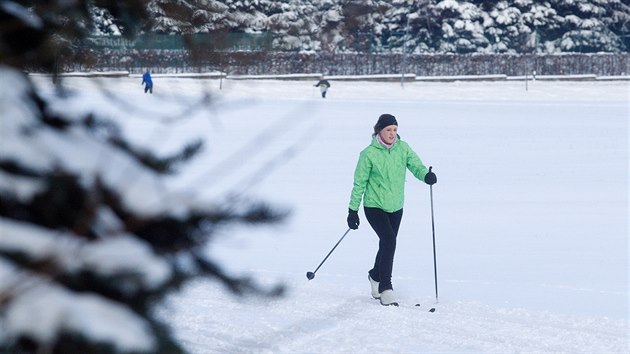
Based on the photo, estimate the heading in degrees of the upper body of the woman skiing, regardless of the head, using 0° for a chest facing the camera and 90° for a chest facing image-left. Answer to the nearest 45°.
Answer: approximately 315°
